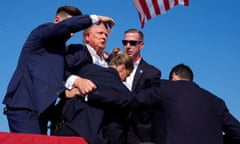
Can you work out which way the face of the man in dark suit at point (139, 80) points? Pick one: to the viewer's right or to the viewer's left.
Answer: to the viewer's left

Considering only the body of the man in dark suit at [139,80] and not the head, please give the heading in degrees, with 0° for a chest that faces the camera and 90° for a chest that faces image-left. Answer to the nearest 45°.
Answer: approximately 45°
